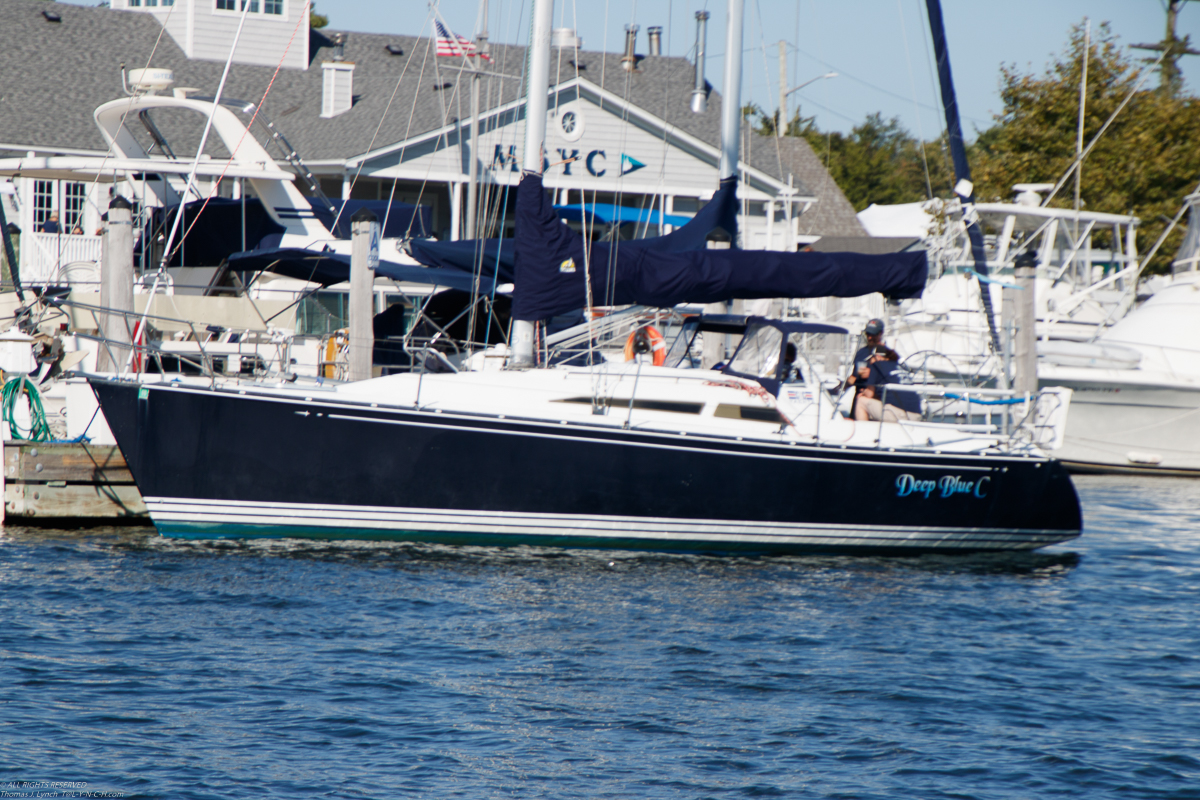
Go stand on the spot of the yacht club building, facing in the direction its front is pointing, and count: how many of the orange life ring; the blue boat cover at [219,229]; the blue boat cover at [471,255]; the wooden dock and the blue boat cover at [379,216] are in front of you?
5

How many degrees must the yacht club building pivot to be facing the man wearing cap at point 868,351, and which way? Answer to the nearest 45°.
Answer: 0° — it already faces them

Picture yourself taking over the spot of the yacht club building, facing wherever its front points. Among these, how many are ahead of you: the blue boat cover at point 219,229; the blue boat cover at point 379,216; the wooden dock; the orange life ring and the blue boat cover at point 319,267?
5

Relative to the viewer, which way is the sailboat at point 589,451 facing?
to the viewer's left

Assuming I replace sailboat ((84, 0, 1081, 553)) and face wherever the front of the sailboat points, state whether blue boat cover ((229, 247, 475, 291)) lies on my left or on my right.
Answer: on my right

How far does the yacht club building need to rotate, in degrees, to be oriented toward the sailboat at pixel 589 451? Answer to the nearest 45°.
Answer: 0° — it already faces it

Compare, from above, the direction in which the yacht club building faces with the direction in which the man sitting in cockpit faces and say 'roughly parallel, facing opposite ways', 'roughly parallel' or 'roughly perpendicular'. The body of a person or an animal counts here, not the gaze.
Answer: roughly perpendicular

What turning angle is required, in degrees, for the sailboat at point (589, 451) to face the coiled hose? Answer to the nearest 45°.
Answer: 0° — it already faces it

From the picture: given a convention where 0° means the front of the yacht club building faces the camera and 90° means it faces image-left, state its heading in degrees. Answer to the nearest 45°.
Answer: approximately 0°

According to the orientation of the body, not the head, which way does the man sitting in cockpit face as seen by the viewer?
to the viewer's left

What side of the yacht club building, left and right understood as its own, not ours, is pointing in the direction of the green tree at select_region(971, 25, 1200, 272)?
left

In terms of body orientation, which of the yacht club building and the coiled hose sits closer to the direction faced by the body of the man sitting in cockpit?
the coiled hose

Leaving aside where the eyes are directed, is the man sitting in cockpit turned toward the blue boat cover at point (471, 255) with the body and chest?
yes
